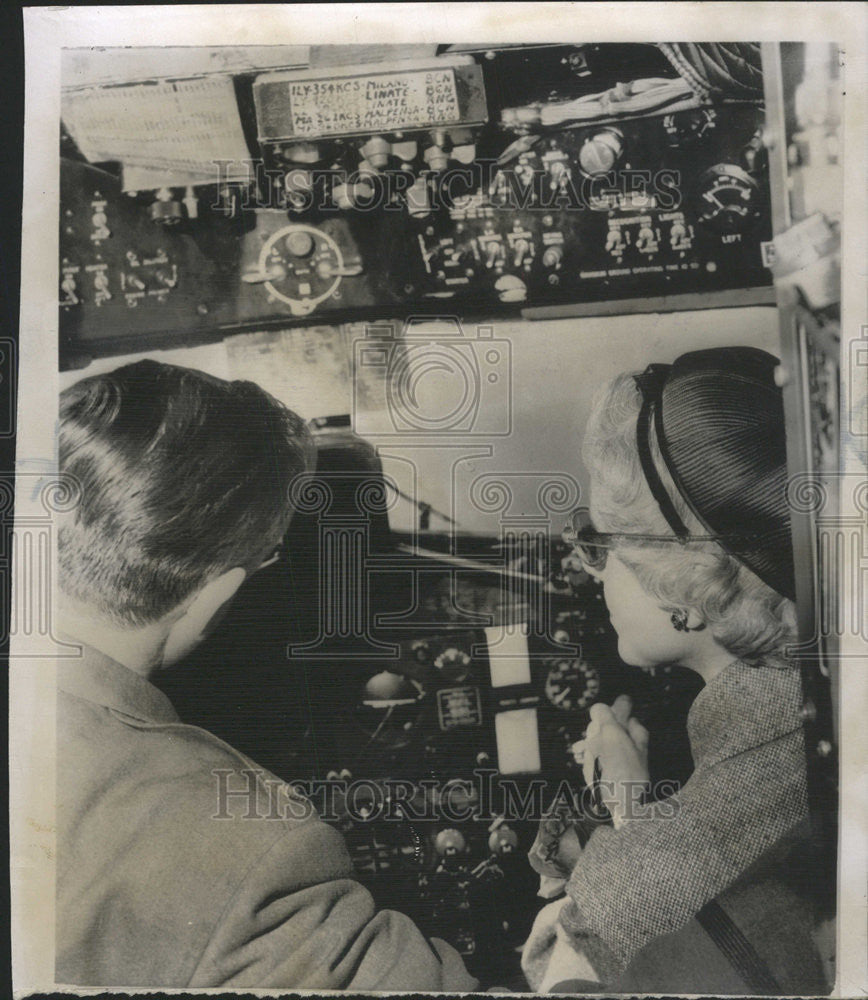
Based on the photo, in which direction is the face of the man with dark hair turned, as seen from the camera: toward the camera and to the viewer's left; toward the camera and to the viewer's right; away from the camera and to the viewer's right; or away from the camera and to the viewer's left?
away from the camera and to the viewer's right

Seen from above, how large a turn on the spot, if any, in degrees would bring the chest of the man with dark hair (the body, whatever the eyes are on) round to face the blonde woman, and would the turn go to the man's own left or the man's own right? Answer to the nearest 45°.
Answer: approximately 45° to the man's own right

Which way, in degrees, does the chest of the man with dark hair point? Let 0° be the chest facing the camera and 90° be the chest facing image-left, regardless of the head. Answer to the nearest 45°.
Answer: approximately 225°

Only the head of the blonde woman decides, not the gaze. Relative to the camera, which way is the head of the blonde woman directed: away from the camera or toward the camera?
away from the camera
